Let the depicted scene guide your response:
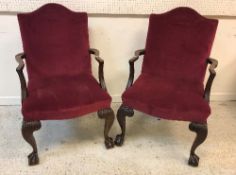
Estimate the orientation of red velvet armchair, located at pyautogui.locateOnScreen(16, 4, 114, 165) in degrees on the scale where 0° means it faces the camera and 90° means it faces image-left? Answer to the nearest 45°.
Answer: approximately 315°

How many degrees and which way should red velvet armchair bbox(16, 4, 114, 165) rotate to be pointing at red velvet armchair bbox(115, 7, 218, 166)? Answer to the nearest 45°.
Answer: approximately 45° to its left
